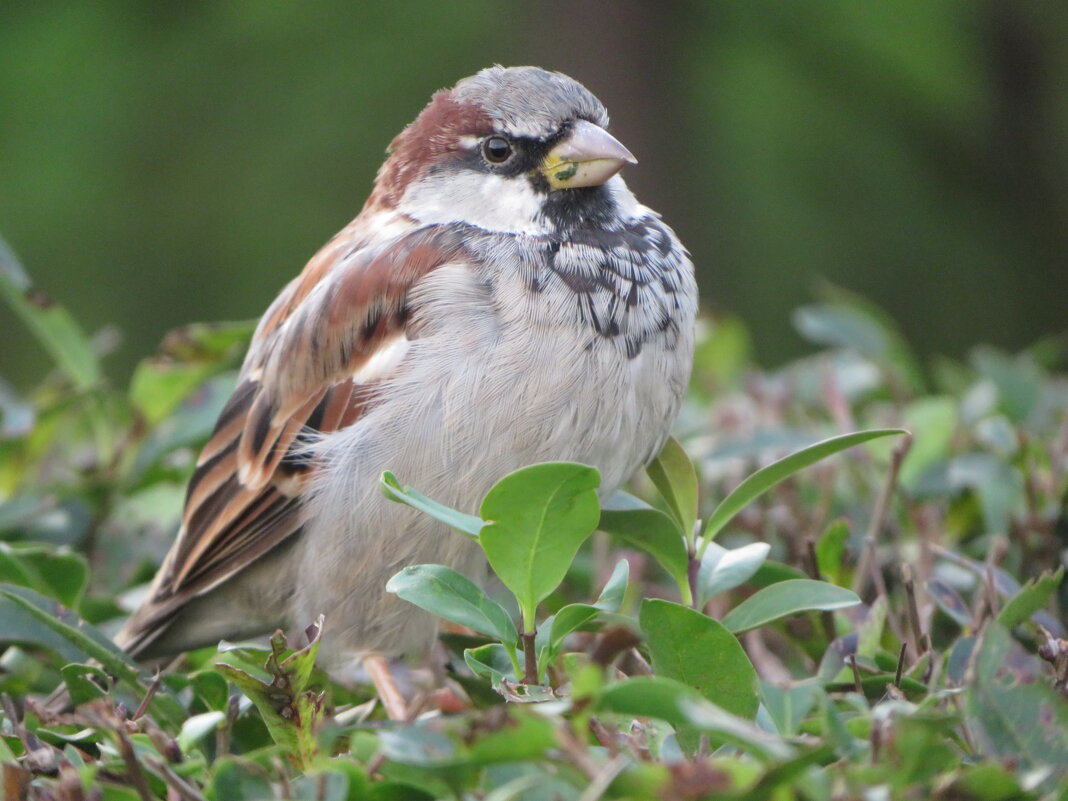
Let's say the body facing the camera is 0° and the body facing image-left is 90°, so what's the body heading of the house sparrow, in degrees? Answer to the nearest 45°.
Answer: approximately 315°
